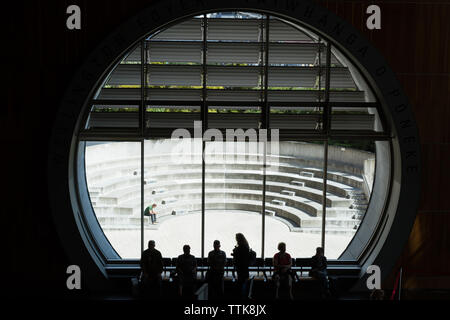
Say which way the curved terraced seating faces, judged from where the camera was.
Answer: facing the viewer

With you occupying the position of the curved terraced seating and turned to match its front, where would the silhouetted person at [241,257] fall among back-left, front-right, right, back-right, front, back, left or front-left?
front

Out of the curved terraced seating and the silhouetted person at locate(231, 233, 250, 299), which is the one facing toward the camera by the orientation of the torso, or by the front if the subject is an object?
the curved terraced seating

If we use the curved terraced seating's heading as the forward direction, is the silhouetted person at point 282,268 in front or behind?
in front

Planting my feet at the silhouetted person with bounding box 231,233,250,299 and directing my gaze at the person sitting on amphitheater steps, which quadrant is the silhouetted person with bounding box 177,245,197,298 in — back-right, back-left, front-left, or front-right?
front-left

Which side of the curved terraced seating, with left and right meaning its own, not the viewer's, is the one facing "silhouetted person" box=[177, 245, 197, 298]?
front
